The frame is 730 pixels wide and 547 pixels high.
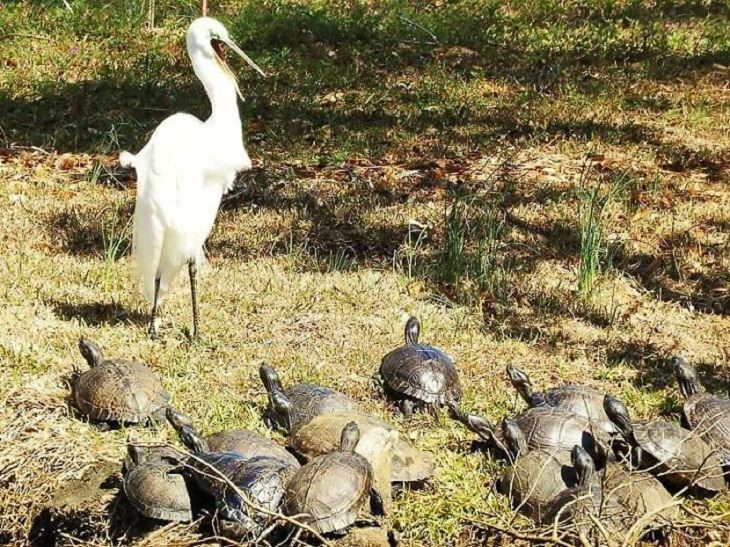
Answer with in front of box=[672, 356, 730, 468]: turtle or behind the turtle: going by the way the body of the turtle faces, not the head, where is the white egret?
in front

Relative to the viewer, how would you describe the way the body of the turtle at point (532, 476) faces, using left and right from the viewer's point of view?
facing away from the viewer and to the left of the viewer

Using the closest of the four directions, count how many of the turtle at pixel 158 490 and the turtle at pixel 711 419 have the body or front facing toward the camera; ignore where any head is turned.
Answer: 0

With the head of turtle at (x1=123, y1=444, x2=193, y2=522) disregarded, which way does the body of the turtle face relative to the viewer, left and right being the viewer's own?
facing away from the viewer and to the left of the viewer

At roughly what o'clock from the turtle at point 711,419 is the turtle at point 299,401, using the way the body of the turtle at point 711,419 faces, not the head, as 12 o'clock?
the turtle at point 299,401 is roughly at 10 o'clock from the turtle at point 711,419.

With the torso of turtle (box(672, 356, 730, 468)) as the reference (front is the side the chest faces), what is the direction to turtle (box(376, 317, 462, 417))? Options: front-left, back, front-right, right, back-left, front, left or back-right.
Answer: front-left

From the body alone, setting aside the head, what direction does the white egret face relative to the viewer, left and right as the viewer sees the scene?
facing the viewer and to the right of the viewer

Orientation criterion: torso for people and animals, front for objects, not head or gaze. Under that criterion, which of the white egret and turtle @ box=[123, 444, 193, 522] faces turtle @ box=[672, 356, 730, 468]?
the white egret

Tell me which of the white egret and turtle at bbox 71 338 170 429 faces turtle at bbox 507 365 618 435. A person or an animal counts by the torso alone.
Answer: the white egret

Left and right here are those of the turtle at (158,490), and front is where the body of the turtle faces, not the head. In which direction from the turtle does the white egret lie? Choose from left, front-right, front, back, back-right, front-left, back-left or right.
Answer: front-right

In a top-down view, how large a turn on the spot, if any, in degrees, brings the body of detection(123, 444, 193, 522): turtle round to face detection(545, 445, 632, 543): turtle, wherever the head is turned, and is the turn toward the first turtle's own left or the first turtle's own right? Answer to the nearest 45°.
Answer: approximately 135° to the first turtle's own right

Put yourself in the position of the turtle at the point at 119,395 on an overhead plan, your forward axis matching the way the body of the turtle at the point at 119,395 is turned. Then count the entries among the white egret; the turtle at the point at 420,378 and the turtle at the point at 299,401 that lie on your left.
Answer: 0

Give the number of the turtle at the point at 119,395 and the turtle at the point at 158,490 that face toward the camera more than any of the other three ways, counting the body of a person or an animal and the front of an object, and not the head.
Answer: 0

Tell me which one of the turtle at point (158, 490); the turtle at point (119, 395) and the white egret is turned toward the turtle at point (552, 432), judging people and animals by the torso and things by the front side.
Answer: the white egret

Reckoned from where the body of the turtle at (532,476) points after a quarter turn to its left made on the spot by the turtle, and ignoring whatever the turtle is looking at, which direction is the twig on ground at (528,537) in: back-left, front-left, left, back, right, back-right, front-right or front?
front-left

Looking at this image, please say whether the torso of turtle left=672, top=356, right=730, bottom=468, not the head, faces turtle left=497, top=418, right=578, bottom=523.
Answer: no

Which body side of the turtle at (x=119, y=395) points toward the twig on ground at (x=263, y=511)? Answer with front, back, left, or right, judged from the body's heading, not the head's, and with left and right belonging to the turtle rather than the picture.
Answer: back

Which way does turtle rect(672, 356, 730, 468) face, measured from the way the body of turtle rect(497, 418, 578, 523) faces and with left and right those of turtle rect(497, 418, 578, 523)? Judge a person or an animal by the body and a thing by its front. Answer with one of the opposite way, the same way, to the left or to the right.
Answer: the same way

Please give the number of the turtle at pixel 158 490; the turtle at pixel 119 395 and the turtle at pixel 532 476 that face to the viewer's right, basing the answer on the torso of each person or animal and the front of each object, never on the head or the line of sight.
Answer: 0
